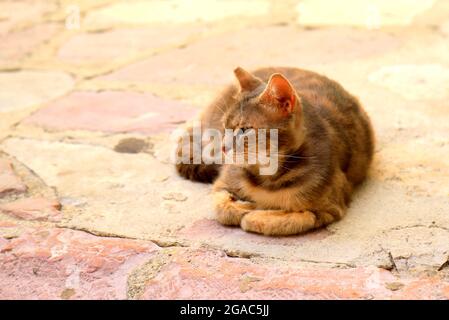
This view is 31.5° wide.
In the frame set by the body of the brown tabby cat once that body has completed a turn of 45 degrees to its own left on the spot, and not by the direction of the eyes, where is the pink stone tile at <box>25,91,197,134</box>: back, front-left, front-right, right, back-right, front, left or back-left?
back-right

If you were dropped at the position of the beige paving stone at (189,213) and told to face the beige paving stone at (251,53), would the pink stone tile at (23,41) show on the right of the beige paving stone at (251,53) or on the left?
left

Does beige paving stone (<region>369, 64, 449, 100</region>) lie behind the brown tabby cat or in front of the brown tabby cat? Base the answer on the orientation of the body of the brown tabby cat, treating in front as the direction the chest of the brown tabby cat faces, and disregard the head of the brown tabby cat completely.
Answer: behind

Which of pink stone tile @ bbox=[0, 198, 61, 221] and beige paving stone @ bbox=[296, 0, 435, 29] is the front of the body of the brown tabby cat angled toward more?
the pink stone tile

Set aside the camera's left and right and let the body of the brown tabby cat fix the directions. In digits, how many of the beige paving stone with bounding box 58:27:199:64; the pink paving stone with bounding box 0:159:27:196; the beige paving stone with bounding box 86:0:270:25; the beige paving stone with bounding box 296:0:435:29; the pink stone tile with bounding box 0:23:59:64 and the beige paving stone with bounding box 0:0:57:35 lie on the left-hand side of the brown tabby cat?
0

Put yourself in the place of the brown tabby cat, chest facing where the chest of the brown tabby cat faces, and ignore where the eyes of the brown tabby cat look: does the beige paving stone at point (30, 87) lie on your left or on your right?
on your right

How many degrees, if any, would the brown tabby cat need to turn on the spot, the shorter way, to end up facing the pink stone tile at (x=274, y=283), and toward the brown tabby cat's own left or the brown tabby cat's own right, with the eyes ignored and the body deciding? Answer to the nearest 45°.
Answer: approximately 45° to the brown tabby cat's own left

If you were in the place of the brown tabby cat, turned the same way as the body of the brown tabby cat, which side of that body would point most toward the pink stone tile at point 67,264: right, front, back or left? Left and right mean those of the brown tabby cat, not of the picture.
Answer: front

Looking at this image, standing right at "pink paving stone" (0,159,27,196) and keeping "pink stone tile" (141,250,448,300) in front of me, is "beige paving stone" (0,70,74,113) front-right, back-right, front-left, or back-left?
back-left

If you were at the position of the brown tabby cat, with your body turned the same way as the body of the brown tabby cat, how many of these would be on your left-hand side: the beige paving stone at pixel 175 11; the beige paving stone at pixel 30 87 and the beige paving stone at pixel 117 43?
0

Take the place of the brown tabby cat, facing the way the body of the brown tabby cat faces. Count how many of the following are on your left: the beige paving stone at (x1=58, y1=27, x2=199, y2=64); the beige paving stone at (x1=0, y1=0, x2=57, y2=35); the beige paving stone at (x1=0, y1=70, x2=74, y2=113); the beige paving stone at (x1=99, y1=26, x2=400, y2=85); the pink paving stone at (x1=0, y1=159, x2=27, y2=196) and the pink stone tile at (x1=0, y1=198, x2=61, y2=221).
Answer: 0

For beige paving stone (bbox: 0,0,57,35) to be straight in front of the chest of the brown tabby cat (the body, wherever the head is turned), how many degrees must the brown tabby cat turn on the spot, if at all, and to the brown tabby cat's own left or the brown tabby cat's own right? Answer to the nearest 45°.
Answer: approximately 90° to the brown tabby cat's own right

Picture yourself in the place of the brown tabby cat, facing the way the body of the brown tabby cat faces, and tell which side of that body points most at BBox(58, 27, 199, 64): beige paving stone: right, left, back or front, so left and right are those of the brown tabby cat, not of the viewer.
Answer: right

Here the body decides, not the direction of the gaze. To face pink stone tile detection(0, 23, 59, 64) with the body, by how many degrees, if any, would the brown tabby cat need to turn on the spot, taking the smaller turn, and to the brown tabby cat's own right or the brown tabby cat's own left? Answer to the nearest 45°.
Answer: approximately 90° to the brown tabby cat's own right

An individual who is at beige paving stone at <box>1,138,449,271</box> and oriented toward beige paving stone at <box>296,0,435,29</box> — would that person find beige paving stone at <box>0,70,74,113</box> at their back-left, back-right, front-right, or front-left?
front-left

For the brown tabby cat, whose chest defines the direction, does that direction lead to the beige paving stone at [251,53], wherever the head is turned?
no

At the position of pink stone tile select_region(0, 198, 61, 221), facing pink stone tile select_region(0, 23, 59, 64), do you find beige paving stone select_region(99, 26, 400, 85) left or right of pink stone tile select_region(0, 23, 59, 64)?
right

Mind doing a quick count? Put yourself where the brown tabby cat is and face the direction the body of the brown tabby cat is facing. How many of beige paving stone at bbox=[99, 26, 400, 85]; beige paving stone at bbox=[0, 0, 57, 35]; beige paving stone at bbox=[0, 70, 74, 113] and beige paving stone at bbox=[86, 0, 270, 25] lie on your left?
0

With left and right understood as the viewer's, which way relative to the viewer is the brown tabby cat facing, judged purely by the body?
facing the viewer and to the left of the viewer

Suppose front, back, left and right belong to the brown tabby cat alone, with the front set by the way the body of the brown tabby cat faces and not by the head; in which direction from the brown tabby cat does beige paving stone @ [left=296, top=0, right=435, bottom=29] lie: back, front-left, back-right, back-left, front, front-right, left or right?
back-right
